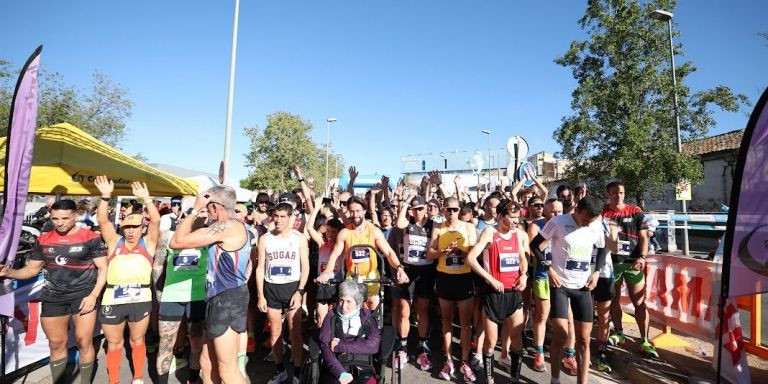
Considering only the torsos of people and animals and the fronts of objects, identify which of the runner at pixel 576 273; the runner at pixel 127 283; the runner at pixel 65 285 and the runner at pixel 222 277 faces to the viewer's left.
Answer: the runner at pixel 222 277

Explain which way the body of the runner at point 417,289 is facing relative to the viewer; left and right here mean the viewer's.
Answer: facing the viewer

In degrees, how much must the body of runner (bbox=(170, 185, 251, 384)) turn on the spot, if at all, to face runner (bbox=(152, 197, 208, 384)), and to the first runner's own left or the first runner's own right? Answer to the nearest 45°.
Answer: approximately 90° to the first runner's own right

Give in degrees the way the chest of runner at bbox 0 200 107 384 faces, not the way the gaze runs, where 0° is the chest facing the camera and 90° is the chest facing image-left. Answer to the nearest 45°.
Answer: approximately 0°

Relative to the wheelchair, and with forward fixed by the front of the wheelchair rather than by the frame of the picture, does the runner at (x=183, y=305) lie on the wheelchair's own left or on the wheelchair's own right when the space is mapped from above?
on the wheelchair's own right

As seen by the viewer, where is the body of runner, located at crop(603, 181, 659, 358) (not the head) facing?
toward the camera

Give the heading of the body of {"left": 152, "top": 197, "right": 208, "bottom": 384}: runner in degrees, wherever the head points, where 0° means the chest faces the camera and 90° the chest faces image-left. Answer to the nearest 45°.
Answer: approximately 0°

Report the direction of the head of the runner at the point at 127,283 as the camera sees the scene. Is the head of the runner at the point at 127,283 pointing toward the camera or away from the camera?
toward the camera

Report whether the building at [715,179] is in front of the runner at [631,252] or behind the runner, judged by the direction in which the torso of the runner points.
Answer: behind

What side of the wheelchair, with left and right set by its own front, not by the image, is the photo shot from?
front

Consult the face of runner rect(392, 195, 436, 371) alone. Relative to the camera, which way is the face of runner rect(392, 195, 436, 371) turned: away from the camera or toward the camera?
toward the camera

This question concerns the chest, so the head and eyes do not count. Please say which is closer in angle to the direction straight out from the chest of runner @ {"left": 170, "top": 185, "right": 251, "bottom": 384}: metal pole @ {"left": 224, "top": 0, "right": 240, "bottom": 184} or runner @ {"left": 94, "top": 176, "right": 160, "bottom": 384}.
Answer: the runner

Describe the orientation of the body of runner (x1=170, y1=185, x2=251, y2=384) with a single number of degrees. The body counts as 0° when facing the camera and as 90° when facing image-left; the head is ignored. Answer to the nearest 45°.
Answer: approximately 90°

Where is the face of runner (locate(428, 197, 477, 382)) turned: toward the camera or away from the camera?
toward the camera

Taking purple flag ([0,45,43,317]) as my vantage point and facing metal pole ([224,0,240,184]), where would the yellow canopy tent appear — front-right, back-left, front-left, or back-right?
front-left

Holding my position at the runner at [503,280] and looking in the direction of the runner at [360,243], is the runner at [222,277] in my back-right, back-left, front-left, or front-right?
front-left

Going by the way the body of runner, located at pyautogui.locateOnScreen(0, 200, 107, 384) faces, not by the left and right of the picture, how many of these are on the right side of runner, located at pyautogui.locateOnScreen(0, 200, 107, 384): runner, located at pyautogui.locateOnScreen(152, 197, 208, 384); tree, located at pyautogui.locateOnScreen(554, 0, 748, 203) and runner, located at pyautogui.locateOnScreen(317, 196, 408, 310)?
0
